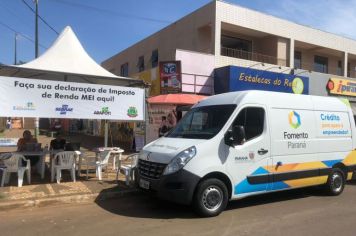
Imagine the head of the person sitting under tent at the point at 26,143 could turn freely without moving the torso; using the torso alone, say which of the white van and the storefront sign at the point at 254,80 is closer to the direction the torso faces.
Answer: the white van

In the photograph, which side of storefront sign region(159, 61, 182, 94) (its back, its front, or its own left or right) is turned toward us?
front

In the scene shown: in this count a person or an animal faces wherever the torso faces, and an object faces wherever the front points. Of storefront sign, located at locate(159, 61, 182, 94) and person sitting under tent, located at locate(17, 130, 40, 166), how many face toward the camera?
2

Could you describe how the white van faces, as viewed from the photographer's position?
facing the viewer and to the left of the viewer

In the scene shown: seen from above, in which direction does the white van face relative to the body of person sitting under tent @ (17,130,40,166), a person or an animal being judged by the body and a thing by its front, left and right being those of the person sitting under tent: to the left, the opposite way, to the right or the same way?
to the right

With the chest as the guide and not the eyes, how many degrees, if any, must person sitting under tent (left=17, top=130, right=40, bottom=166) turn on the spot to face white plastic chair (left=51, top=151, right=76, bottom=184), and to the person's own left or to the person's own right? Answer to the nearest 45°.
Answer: approximately 45° to the person's own left

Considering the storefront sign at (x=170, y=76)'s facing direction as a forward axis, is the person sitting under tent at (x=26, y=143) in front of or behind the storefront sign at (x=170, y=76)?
in front

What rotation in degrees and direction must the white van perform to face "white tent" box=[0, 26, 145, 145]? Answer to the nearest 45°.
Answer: approximately 90° to its right

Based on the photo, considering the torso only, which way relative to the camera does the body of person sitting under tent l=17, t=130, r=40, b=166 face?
toward the camera

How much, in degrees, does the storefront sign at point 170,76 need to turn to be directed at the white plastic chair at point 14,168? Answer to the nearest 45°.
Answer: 0° — it already faces it

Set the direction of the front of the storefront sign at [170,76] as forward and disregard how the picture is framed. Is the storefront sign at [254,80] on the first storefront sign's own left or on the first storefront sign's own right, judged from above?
on the first storefront sign's own left
